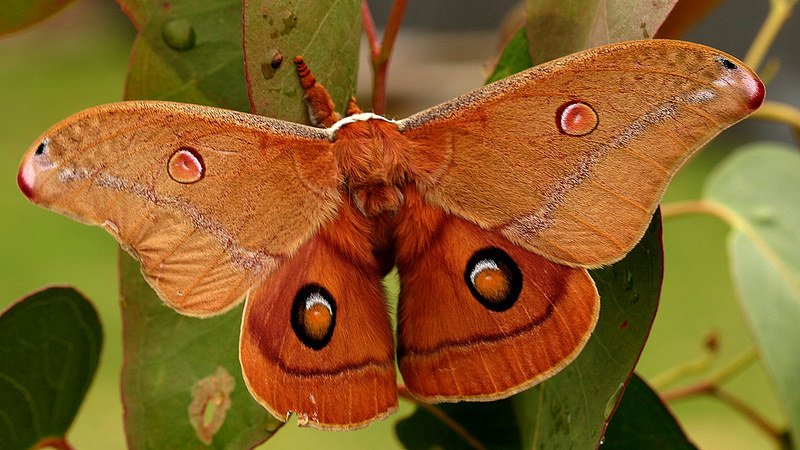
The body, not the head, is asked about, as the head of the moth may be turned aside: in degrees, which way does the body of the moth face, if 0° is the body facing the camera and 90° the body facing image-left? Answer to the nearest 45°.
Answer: approximately 180°

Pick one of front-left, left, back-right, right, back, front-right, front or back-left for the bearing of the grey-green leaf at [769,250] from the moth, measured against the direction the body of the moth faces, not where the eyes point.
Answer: front-right

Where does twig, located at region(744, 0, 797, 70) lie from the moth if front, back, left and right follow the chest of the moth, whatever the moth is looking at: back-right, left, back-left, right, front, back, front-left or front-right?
front-right

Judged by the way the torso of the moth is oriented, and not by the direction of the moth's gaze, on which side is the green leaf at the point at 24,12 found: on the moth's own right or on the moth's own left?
on the moth's own left
